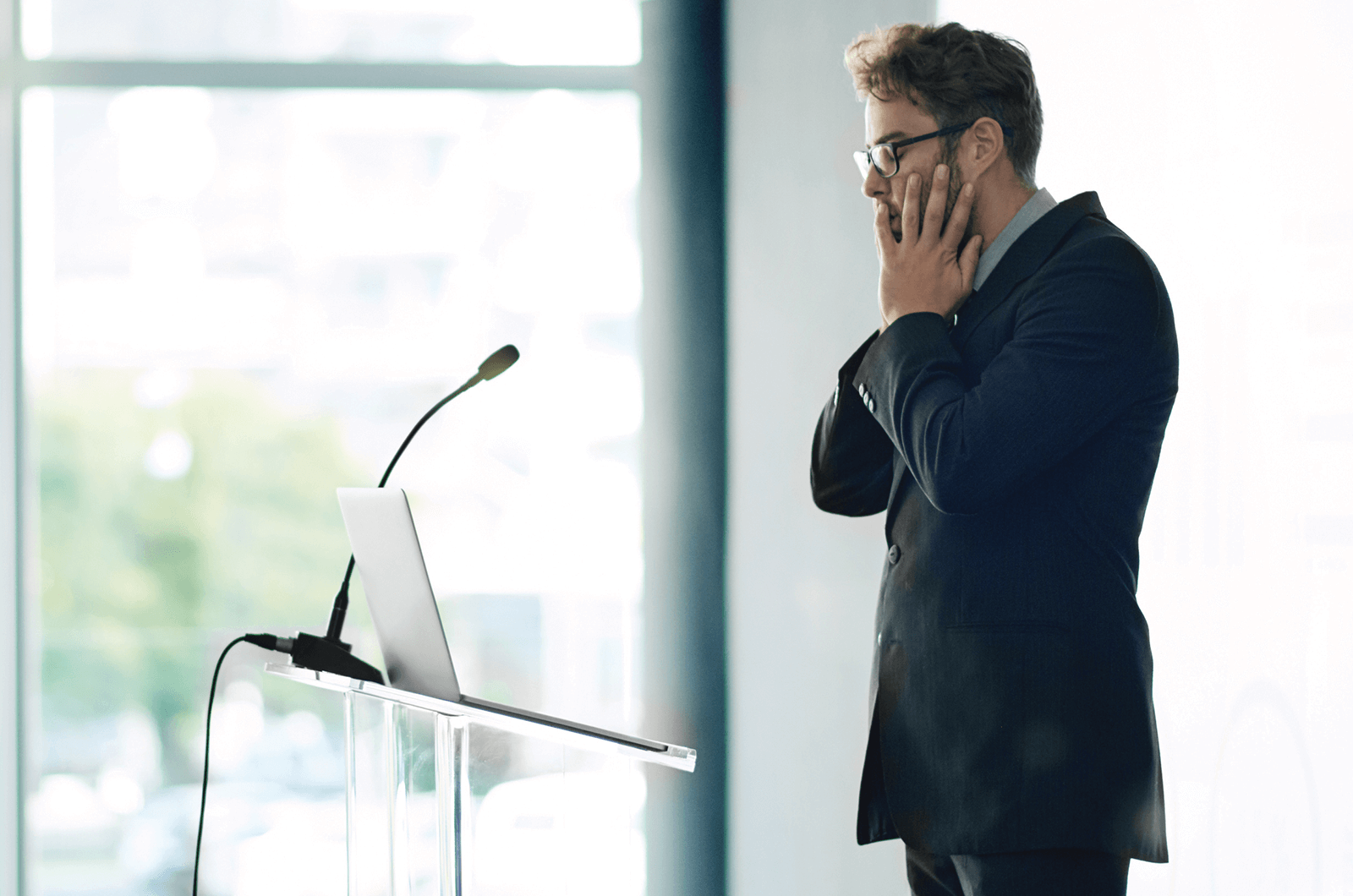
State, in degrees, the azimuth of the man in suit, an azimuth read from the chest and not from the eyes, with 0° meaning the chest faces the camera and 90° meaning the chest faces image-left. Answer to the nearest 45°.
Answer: approximately 90°

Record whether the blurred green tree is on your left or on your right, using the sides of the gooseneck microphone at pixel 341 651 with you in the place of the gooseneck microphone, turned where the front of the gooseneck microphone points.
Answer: on your left

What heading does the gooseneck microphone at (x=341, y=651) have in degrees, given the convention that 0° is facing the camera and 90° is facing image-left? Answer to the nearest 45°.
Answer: approximately 270°

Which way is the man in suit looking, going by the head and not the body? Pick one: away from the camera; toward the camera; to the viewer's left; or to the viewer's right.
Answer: to the viewer's left

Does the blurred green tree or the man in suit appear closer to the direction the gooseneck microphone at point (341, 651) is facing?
the man in suit

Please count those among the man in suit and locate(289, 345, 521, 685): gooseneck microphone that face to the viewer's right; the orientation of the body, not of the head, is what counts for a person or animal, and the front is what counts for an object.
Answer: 1
